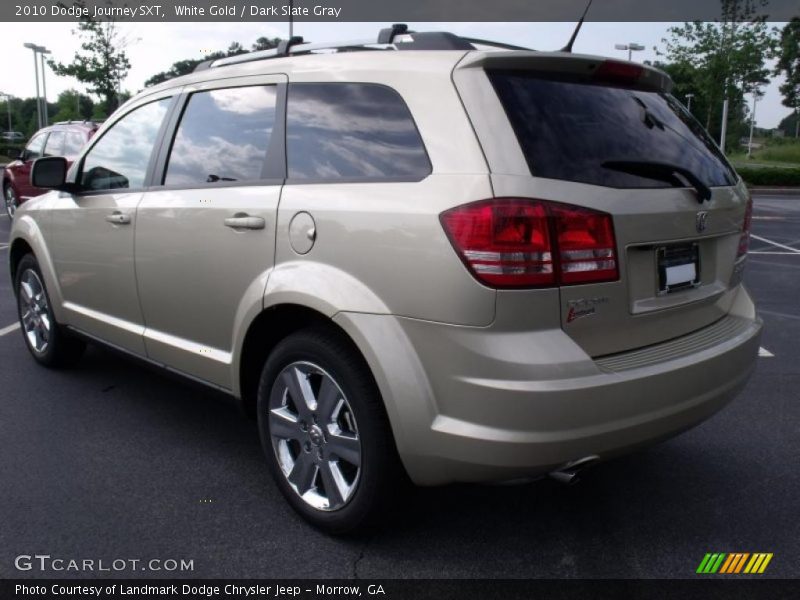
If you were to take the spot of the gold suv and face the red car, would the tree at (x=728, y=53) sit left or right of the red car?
right

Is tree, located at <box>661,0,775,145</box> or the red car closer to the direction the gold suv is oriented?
the red car

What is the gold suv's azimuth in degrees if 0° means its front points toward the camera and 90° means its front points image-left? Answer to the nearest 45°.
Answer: approximately 135°

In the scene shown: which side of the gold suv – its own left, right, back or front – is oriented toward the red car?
front

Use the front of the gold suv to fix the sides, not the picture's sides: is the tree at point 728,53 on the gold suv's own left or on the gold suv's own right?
on the gold suv's own right
